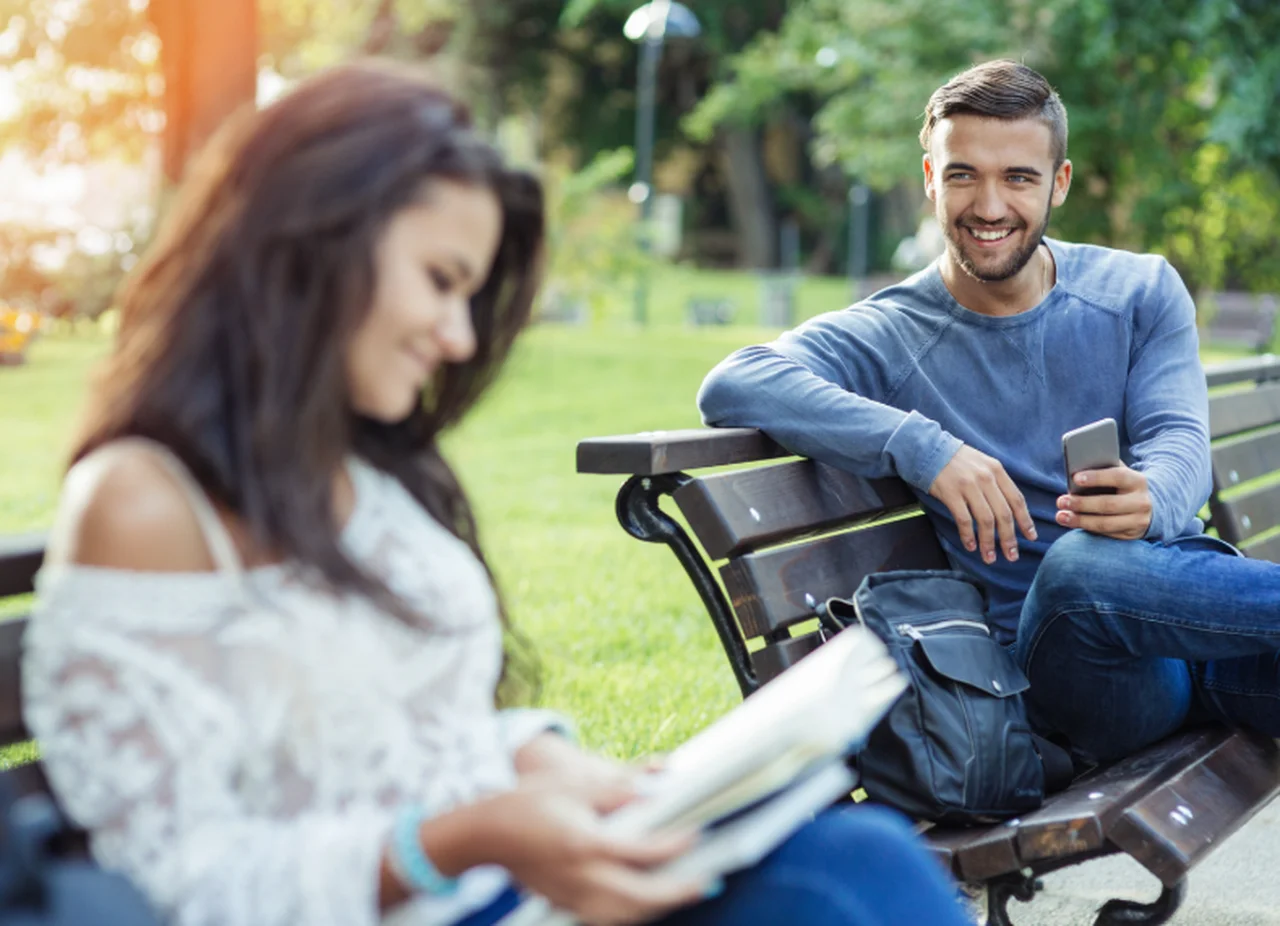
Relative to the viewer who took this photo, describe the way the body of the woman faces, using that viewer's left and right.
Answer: facing the viewer and to the right of the viewer

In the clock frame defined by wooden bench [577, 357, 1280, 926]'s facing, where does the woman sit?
The woman is roughly at 2 o'clock from the wooden bench.

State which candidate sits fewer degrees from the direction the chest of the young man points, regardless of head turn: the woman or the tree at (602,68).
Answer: the woman

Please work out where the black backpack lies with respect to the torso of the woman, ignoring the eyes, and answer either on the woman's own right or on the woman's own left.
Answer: on the woman's own left

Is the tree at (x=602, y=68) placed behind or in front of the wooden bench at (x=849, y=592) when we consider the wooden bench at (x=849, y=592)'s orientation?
behind

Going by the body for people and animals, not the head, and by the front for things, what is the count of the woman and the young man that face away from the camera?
0

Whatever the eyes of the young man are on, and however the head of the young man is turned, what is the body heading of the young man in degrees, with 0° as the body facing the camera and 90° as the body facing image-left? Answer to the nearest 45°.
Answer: approximately 0°

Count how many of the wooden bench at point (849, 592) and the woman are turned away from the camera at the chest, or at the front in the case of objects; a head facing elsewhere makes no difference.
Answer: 0

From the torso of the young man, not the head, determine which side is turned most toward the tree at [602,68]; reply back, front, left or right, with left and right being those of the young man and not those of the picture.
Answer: back
